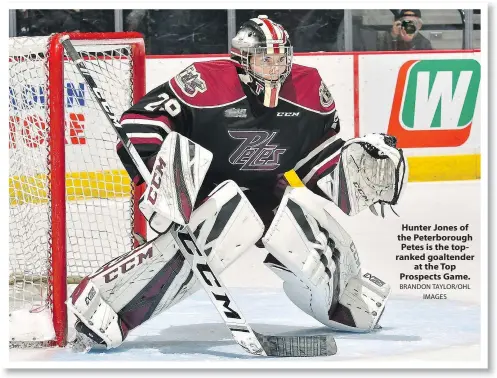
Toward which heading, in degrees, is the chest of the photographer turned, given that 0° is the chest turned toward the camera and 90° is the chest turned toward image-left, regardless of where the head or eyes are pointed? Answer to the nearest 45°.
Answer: approximately 0°

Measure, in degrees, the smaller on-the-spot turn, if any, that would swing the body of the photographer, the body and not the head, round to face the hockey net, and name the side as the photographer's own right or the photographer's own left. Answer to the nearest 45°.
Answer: approximately 45° to the photographer's own right
